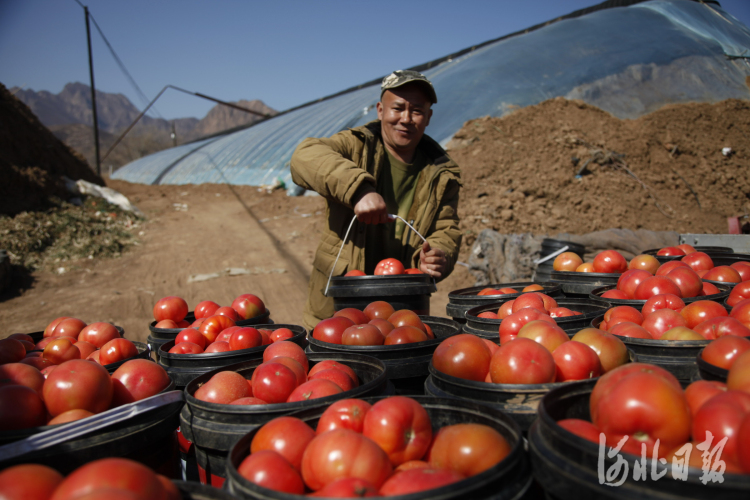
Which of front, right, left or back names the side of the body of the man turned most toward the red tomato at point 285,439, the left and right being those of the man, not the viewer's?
front

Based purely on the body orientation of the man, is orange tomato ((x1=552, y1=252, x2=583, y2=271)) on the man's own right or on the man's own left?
on the man's own left

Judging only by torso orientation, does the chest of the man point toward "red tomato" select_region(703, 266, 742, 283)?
no

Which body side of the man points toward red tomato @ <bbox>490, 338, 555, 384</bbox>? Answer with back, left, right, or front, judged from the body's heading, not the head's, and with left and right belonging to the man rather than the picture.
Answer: front

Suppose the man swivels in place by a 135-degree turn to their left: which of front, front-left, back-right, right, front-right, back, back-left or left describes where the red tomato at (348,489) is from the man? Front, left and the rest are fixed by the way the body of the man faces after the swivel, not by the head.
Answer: back-right

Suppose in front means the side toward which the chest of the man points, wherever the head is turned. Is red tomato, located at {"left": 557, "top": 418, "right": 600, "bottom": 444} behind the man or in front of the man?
in front

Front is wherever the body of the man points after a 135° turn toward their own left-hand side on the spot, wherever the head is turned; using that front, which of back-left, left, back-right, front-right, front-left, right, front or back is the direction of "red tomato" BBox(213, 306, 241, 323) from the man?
back

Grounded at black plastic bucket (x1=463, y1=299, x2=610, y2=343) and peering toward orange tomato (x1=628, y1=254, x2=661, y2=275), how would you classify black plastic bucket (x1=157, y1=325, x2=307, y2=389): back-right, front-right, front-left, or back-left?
back-left

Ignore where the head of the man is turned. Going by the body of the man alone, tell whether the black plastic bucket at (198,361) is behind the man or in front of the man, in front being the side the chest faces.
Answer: in front

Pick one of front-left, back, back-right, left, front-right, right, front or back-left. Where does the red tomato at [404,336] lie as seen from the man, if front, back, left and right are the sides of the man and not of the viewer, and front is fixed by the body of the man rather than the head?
front

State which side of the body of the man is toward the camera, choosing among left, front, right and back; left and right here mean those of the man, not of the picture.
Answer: front

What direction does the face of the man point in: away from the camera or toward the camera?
toward the camera

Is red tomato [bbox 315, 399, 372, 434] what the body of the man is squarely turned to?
yes

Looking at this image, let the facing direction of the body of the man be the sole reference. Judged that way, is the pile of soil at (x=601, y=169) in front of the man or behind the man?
behind
